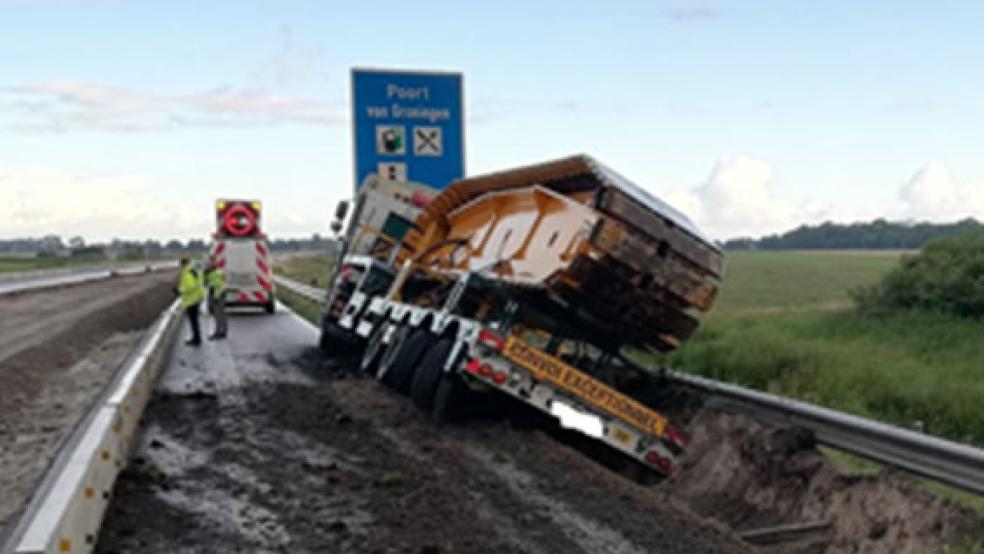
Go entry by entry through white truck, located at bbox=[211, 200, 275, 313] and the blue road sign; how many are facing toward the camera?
1

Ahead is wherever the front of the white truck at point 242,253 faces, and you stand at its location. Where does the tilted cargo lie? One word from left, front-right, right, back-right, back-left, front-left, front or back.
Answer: back

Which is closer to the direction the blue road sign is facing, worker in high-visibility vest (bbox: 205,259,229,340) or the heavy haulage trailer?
the heavy haulage trailer

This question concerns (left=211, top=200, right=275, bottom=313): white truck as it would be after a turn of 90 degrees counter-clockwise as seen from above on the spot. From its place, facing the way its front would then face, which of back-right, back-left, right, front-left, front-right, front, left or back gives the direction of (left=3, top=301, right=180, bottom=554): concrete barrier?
left

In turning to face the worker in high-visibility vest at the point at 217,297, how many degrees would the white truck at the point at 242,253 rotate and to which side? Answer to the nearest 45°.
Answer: approximately 180°

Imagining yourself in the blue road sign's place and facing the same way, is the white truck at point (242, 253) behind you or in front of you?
behind

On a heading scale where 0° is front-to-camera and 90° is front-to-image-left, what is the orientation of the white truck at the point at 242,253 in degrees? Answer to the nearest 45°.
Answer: approximately 180°

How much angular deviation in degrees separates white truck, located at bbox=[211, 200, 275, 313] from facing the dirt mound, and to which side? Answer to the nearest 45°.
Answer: approximately 180°

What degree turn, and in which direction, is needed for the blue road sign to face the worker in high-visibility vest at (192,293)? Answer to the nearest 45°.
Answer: approximately 90° to its right

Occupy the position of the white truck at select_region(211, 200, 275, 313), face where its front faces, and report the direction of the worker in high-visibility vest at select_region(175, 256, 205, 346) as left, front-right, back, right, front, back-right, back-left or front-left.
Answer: back

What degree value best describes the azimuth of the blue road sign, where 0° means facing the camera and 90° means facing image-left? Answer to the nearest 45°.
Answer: approximately 0°

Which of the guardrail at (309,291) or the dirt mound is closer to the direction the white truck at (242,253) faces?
the guardrail

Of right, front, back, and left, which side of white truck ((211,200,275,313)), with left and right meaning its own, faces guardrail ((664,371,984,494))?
back

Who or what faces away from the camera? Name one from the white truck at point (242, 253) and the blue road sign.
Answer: the white truck

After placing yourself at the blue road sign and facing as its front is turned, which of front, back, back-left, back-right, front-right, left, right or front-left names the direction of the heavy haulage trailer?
front

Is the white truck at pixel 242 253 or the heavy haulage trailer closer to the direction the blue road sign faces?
the heavy haulage trailer

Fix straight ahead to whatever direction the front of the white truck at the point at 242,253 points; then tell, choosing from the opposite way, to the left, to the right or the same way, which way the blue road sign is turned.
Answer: the opposite way

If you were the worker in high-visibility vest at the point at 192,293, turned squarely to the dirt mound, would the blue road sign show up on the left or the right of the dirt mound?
left
